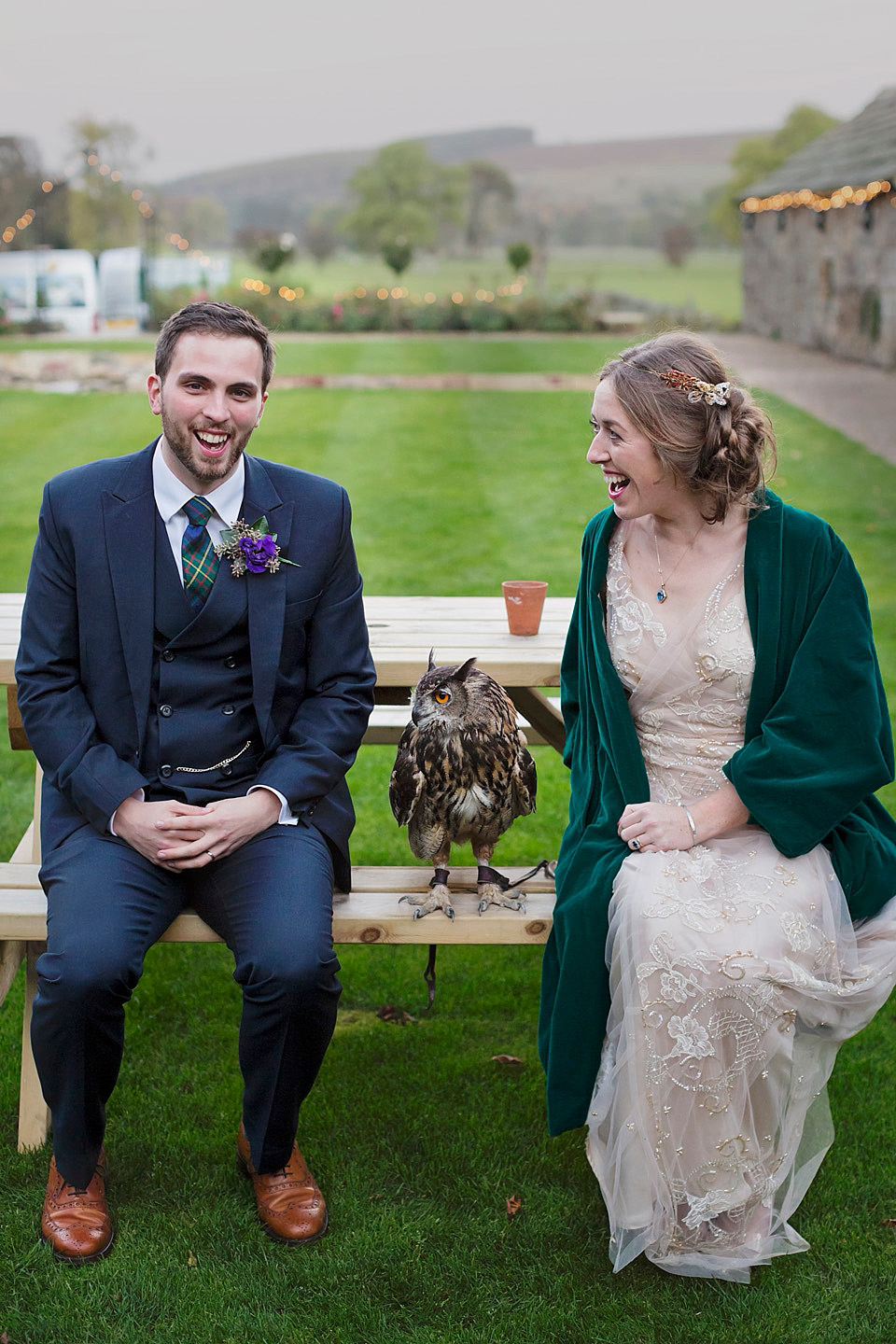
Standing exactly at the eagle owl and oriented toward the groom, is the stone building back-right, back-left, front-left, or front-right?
back-right

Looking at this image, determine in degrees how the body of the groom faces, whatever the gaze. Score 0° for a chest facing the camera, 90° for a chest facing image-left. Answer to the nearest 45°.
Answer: approximately 0°

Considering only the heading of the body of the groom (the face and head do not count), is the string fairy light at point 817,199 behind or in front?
behind

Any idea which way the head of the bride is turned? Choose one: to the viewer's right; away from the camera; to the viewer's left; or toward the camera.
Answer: to the viewer's left

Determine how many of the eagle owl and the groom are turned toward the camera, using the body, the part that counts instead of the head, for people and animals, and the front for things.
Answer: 2

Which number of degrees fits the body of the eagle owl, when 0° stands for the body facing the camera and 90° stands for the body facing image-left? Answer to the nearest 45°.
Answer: approximately 0°

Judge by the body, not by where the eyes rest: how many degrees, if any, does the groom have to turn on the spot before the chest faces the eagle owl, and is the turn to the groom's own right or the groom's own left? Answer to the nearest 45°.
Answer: approximately 90° to the groom's own left

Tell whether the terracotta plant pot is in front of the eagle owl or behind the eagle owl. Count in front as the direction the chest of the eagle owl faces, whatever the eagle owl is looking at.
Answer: behind
